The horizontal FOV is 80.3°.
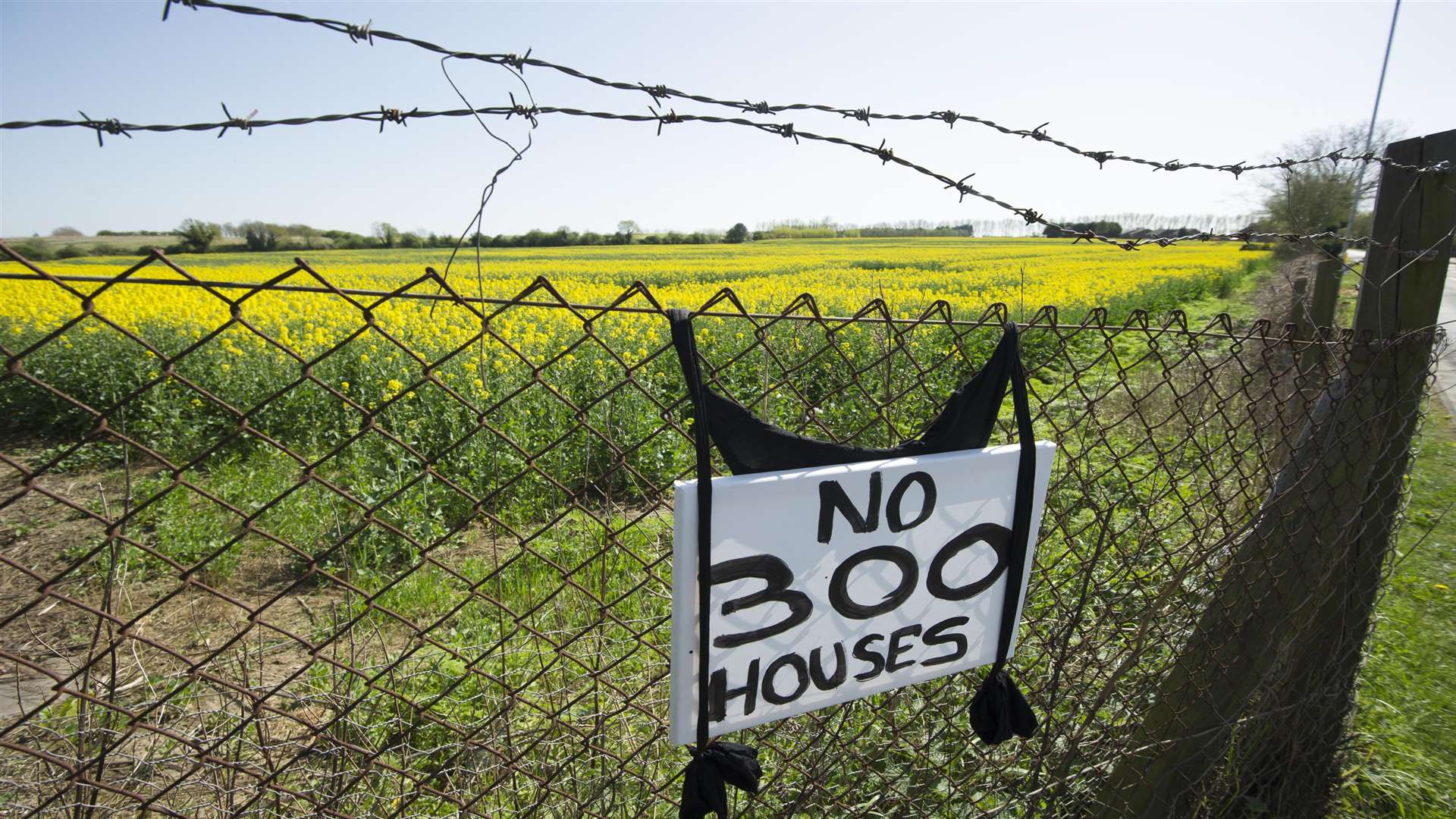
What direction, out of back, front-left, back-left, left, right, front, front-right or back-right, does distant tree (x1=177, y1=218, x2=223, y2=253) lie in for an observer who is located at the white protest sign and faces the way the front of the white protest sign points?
back

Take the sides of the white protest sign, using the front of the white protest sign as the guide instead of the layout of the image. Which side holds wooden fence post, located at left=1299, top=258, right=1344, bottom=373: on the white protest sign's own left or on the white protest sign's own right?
on the white protest sign's own left

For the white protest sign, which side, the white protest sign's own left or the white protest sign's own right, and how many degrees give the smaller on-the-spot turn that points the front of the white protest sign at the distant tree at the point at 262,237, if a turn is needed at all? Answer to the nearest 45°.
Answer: approximately 180°

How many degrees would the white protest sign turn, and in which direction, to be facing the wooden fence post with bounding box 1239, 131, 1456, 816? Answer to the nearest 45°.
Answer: approximately 90° to its left

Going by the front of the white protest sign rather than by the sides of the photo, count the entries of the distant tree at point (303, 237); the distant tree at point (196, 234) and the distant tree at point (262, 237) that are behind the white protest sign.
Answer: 3

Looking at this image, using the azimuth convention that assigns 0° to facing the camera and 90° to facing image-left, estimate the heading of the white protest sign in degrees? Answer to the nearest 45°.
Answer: approximately 315°

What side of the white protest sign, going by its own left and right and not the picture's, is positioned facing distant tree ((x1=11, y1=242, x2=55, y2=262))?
back

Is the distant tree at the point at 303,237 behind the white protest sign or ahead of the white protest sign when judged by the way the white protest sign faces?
behind

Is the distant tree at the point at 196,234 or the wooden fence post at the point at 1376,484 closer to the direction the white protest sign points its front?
the wooden fence post
